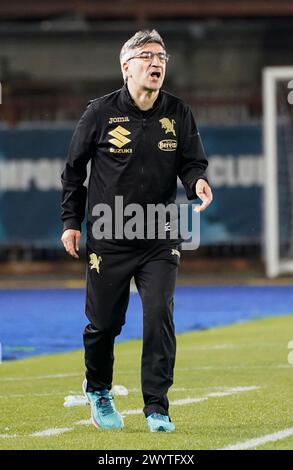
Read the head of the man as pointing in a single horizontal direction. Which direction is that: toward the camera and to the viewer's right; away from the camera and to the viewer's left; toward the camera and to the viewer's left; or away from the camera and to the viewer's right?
toward the camera and to the viewer's right

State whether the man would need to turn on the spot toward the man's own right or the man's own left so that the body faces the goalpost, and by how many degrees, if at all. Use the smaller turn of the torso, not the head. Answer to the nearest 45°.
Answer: approximately 180°

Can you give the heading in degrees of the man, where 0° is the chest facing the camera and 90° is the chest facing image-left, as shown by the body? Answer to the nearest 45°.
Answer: approximately 0°
